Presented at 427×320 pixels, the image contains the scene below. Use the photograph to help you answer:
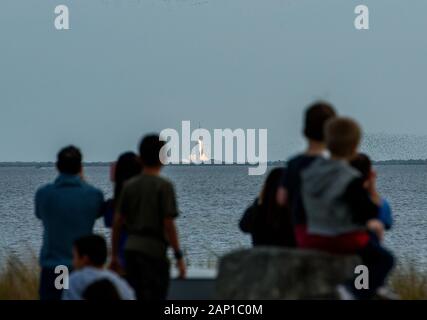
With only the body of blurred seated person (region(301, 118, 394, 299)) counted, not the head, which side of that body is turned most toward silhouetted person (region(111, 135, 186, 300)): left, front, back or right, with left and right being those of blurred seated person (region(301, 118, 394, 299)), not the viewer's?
left

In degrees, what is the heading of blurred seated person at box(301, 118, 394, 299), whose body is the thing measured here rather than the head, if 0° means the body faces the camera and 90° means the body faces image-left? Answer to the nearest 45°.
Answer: approximately 225°

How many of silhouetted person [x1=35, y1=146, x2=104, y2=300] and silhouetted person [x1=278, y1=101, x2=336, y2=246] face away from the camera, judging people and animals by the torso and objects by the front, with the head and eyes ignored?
2

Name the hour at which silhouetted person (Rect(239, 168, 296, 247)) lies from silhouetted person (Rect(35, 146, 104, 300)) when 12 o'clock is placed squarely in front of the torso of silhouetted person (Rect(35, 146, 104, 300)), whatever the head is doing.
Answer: silhouetted person (Rect(239, 168, 296, 247)) is roughly at 4 o'clock from silhouetted person (Rect(35, 146, 104, 300)).

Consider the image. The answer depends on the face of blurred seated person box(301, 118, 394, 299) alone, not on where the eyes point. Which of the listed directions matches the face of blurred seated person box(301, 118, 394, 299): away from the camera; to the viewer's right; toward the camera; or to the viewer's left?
away from the camera

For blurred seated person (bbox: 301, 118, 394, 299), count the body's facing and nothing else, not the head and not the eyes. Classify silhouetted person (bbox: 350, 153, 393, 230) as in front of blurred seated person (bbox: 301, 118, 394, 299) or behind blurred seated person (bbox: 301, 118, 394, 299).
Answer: in front

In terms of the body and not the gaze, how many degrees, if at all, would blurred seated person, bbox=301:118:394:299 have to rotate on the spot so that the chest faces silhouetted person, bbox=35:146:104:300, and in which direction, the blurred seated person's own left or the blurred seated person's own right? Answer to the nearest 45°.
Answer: approximately 90° to the blurred seated person's own left

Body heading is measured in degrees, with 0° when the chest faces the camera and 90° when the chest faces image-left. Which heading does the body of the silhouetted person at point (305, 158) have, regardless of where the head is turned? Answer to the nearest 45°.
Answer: approximately 180°

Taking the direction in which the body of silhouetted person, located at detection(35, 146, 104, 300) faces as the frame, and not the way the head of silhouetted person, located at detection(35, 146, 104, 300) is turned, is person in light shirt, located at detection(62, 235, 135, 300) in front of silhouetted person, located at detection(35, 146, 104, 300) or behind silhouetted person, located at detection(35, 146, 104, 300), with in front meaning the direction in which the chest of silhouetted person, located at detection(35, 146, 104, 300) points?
behind

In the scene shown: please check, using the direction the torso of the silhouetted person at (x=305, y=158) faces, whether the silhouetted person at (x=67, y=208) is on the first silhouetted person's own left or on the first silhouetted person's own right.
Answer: on the first silhouetted person's own left

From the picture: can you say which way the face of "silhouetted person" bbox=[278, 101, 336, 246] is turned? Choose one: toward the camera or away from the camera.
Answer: away from the camera

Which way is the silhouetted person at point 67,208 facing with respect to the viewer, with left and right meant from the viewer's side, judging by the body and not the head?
facing away from the viewer
